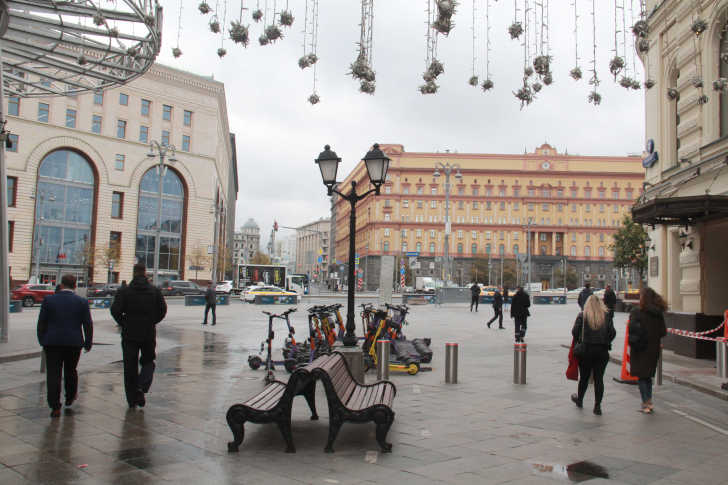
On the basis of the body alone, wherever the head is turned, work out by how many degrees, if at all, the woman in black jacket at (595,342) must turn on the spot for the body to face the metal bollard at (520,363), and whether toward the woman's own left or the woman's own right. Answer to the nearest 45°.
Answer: approximately 45° to the woman's own left

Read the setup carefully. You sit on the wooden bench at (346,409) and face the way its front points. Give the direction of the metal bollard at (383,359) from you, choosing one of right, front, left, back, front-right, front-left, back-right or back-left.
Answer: left

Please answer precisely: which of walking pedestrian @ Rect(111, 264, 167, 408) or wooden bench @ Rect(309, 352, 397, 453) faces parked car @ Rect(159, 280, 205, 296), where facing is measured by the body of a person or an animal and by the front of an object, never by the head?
the walking pedestrian

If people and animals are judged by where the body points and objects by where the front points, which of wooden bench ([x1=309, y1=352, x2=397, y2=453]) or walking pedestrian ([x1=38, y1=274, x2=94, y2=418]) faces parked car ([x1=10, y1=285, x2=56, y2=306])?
the walking pedestrian

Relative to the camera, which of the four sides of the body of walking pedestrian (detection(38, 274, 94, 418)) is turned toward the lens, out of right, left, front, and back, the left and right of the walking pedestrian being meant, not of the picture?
back

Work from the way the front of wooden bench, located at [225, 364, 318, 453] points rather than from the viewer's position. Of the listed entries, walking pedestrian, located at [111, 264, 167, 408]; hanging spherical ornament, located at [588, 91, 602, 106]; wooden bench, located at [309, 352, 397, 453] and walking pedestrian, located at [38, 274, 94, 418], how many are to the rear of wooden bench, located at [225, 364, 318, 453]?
2

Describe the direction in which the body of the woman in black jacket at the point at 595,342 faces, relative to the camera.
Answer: away from the camera

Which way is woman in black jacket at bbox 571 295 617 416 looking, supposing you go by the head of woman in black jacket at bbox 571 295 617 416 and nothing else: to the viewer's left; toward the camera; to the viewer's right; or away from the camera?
away from the camera

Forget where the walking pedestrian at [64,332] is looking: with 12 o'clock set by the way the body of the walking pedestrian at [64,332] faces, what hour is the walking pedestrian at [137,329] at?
the walking pedestrian at [137,329] is roughly at 3 o'clock from the walking pedestrian at [64,332].

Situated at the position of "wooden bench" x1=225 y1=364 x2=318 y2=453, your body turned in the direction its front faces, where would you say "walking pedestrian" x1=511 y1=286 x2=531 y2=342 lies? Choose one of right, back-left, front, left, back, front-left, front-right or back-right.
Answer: back-right

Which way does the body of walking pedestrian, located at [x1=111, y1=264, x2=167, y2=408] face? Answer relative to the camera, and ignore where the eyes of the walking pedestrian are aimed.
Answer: away from the camera

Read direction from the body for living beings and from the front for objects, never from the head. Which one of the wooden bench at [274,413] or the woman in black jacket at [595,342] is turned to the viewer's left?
the wooden bench

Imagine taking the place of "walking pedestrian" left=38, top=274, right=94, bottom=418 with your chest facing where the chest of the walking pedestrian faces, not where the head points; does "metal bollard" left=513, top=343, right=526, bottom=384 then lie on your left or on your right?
on your right

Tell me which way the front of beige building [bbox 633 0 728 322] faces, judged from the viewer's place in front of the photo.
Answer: facing the viewer and to the left of the viewer

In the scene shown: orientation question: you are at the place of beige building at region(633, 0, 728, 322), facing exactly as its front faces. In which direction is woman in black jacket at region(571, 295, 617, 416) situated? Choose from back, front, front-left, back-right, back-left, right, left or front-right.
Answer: front-left

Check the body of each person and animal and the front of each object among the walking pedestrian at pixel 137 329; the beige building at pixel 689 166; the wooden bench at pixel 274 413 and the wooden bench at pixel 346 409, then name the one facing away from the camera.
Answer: the walking pedestrian
